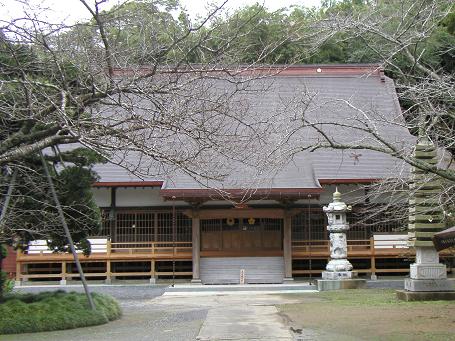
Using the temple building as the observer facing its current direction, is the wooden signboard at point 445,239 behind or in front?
in front

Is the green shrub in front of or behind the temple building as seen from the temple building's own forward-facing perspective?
in front

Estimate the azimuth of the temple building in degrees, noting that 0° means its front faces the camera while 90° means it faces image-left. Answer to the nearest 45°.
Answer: approximately 0°

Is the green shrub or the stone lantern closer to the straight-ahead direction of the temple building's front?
the green shrub

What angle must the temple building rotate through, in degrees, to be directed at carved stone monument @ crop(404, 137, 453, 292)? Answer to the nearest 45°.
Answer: approximately 45° to its left

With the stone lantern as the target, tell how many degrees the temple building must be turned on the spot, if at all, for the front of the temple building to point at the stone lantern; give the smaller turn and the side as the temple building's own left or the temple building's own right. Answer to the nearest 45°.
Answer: approximately 45° to the temple building's own left
